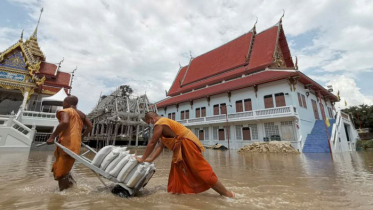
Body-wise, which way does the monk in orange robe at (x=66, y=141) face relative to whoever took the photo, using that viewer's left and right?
facing away from the viewer and to the left of the viewer

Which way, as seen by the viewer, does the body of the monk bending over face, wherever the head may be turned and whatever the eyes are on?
to the viewer's left

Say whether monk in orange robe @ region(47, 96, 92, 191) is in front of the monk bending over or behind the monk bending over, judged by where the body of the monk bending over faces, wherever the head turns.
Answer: in front

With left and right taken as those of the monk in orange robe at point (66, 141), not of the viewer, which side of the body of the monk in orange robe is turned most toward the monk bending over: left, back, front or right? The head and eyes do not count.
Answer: back

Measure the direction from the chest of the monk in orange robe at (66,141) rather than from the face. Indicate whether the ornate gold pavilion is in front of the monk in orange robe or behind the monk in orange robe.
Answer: in front

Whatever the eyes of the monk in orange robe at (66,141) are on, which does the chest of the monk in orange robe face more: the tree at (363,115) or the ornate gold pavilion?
the ornate gold pavilion

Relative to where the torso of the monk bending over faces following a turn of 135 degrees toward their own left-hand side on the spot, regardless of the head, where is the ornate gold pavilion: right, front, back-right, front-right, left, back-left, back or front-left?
back

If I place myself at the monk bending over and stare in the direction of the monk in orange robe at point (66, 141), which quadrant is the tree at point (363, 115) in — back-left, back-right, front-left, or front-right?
back-right
